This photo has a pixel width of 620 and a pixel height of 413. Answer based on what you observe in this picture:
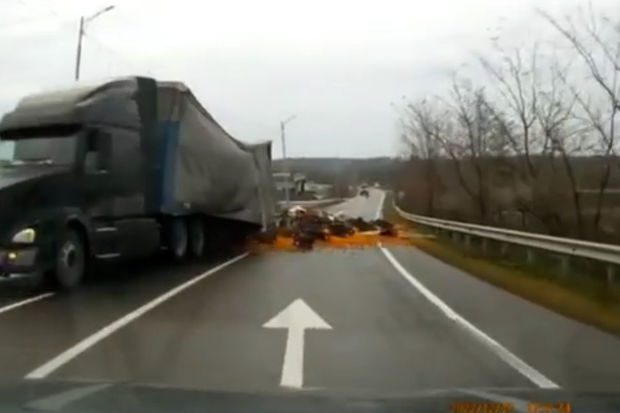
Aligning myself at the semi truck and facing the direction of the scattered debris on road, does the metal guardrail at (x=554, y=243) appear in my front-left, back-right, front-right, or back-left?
front-right

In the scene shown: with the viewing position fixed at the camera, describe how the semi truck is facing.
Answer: facing the viewer and to the left of the viewer

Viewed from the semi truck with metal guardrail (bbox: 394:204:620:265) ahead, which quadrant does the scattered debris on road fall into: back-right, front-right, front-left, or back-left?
front-left

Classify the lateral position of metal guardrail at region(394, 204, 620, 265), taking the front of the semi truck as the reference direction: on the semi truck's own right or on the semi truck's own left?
on the semi truck's own left

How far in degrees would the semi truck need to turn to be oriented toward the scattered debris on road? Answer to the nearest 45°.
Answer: approximately 180°
